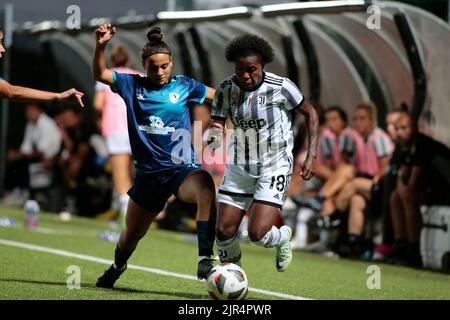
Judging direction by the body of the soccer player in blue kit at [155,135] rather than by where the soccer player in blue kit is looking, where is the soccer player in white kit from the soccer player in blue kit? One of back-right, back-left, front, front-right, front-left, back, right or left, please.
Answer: left

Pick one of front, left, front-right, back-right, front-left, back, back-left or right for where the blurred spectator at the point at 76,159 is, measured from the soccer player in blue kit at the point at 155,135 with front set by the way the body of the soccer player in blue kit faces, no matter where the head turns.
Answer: back

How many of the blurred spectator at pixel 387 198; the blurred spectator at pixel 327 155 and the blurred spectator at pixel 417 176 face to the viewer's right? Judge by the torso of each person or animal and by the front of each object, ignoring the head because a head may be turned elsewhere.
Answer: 0

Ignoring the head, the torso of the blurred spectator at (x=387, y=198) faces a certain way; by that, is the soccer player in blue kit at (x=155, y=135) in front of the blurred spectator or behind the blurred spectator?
in front

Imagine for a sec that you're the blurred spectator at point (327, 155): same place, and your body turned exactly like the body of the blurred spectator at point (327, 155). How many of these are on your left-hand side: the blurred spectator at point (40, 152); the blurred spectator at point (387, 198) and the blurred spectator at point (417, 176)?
2

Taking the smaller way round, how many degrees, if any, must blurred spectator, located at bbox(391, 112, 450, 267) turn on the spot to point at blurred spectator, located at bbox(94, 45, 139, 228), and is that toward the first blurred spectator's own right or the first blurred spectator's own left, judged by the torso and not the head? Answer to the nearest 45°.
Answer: approximately 45° to the first blurred spectator's own right

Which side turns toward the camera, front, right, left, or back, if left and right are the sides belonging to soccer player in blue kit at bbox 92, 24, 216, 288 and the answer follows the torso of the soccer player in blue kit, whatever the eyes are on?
front

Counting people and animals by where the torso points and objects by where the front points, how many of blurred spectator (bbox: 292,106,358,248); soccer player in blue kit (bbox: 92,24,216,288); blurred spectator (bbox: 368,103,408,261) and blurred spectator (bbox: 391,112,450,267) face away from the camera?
0

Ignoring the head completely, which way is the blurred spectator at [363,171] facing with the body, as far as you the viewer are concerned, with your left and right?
facing the viewer and to the left of the viewer
